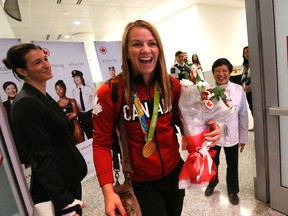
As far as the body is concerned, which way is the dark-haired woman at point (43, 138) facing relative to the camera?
to the viewer's right

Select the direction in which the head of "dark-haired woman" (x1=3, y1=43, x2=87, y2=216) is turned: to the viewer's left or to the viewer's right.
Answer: to the viewer's right

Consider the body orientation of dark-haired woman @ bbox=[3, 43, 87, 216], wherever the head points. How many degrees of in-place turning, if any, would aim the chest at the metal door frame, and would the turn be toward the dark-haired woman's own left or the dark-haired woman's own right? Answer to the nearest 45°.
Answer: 0° — they already face it

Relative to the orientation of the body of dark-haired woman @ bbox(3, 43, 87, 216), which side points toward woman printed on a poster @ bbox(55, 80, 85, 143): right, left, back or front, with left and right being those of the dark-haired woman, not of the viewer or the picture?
left

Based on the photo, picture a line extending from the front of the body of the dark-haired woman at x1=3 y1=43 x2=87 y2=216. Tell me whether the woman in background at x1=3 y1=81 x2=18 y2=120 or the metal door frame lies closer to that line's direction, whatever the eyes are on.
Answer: the metal door frame
